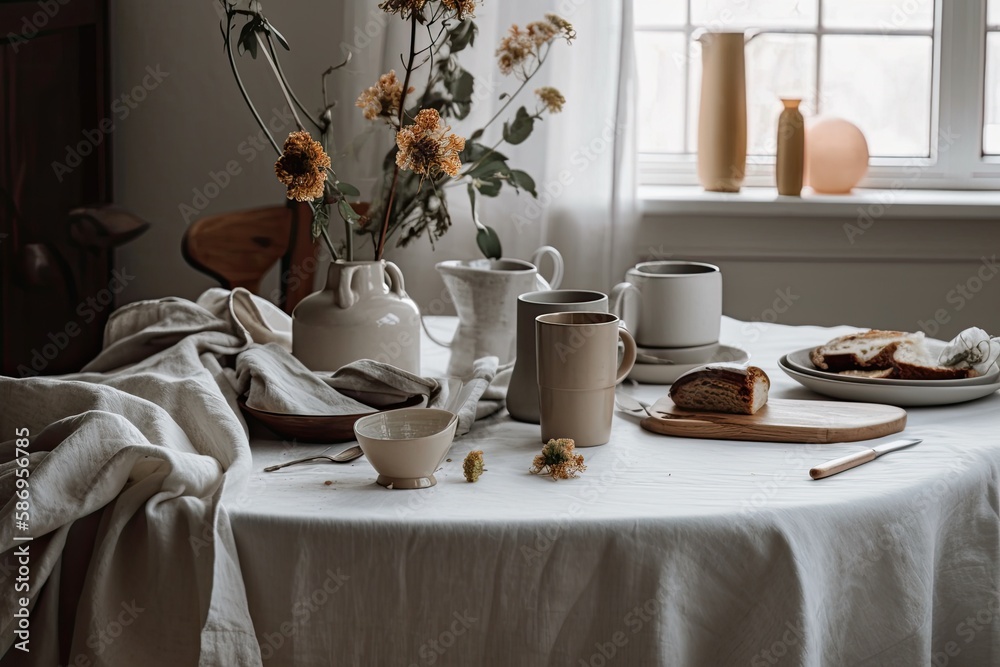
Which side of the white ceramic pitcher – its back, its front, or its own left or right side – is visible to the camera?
left

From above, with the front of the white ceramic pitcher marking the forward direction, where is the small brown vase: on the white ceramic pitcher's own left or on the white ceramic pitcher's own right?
on the white ceramic pitcher's own right

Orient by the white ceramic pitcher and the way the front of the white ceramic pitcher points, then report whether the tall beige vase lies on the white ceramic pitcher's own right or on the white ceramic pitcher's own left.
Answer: on the white ceramic pitcher's own right

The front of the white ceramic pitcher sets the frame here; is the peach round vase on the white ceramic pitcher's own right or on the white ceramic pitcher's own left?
on the white ceramic pitcher's own right
